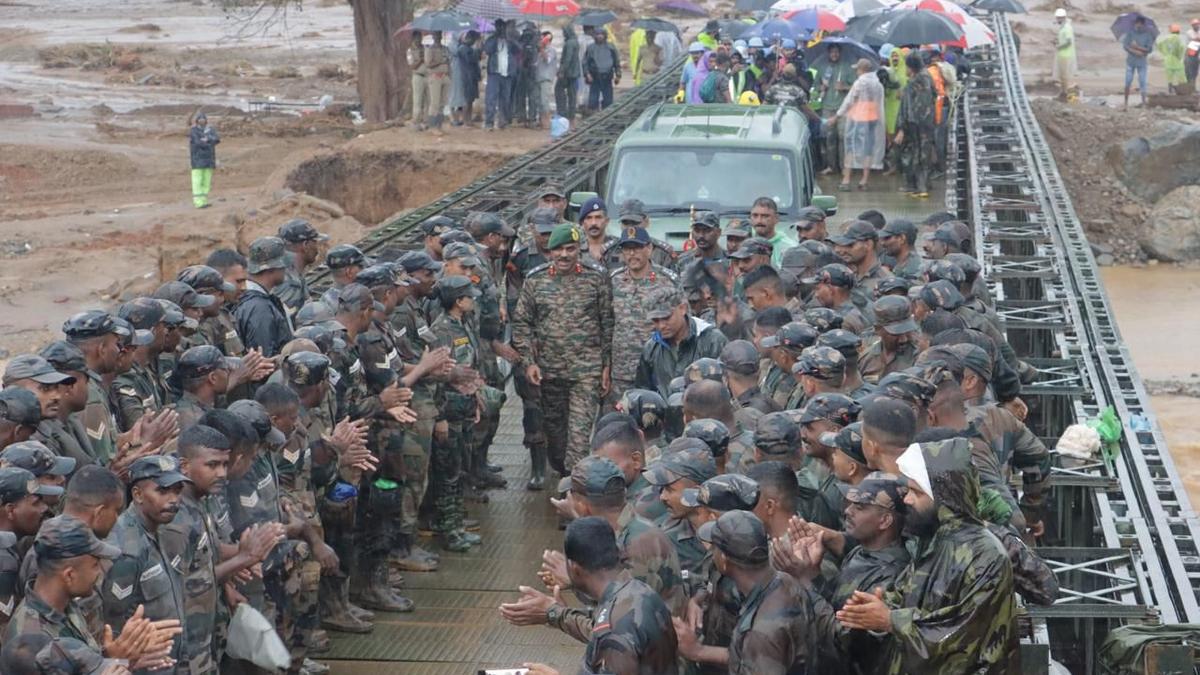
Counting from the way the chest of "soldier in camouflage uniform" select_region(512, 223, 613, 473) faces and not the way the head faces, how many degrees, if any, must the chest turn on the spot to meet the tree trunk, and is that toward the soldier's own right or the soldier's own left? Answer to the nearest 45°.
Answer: approximately 180°

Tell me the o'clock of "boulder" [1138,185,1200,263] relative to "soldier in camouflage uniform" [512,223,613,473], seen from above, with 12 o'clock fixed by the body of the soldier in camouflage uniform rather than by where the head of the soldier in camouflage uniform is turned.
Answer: The boulder is roughly at 7 o'clock from the soldier in camouflage uniform.

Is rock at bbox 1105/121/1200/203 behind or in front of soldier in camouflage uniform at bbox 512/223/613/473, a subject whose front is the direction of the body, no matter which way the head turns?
behind
